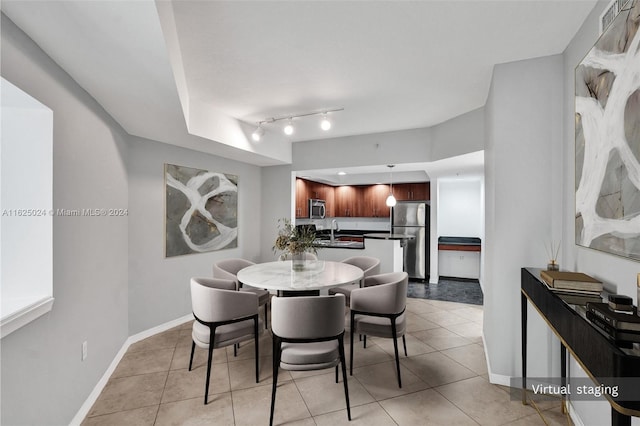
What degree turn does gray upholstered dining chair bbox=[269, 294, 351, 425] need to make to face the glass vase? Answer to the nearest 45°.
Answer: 0° — it already faces it

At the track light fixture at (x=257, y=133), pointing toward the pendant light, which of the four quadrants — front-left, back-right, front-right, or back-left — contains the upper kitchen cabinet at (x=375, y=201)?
front-left

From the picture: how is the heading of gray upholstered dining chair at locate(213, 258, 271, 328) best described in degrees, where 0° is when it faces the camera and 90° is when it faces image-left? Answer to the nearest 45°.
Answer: approximately 315°

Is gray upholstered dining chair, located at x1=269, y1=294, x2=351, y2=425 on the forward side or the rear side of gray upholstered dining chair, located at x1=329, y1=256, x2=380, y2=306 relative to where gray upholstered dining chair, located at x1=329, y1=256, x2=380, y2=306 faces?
on the forward side

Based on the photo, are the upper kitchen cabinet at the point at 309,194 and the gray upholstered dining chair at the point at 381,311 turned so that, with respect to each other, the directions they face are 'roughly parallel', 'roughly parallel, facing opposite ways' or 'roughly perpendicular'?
roughly parallel, facing opposite ways

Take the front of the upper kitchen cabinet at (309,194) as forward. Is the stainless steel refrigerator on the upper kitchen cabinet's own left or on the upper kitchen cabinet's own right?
on the upper kitchen cabinet's own left

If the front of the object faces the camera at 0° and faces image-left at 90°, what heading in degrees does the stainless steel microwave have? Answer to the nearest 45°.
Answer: approximately 315°

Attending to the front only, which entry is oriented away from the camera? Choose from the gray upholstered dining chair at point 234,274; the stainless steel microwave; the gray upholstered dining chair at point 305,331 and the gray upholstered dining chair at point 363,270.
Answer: the gray upholstered dining chair at point 305,331

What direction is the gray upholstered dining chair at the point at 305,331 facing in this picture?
away from the camera

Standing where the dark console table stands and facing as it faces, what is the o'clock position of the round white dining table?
The round white dining table is roughly at 2 o'clock from the dark console table.

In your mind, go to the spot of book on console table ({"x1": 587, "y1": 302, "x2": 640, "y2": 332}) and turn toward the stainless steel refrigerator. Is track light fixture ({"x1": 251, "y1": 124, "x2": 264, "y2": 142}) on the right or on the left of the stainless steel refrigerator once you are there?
left

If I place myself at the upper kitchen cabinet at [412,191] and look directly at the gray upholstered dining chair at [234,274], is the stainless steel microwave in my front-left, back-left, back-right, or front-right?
front-right

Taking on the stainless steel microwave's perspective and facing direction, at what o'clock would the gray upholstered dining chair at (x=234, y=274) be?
The gray upholstered dining chair is roughly at 2 o'clock from the stainless steel microwave.

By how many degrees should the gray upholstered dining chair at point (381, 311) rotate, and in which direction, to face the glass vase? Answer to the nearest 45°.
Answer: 0° — it already faces it

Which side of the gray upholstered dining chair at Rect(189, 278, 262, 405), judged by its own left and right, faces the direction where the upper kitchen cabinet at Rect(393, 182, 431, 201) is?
front

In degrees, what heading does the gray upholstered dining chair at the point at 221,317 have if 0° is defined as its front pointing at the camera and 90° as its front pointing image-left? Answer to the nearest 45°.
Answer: approximately 225°

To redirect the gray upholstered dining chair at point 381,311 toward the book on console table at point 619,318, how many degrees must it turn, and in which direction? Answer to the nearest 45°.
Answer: approximately 180°

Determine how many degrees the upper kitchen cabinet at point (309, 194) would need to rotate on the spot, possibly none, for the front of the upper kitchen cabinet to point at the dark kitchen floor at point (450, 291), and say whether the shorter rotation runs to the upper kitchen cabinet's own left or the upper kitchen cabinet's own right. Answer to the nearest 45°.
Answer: approximately 45° to the upper kitchen cabinet's own left

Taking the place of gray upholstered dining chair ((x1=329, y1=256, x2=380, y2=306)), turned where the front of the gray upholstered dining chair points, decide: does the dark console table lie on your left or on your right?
on your left
